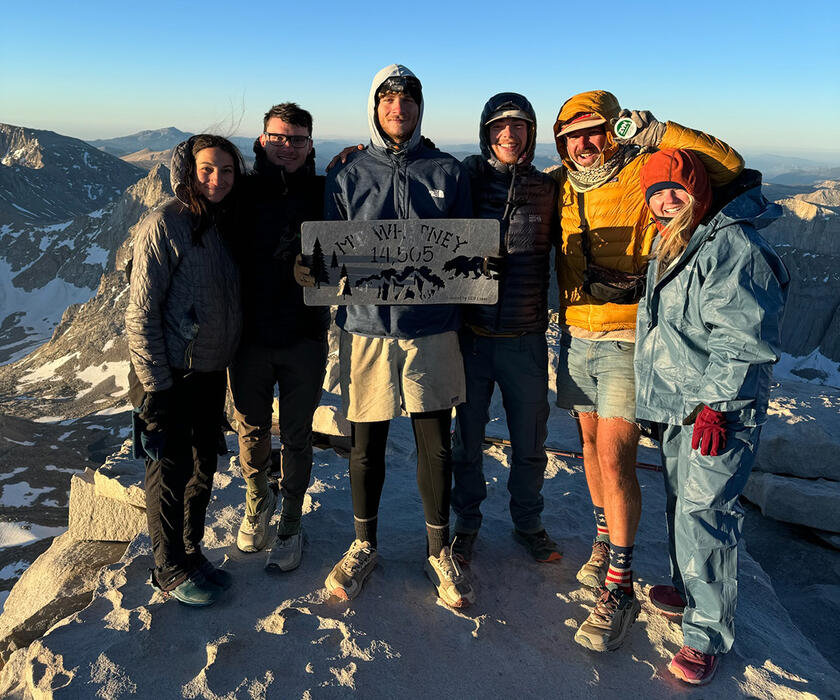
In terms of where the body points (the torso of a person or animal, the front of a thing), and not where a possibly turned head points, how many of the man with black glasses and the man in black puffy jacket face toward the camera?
2

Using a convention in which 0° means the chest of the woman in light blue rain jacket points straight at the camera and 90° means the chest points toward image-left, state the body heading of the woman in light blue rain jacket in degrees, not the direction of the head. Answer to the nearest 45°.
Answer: approximately 45°

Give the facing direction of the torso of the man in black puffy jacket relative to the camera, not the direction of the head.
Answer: toward the camera

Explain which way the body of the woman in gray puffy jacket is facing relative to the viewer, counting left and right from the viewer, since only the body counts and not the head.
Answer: facing the viewer and to the right of the viewer

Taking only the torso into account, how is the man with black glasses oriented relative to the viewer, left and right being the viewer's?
facing the viewer

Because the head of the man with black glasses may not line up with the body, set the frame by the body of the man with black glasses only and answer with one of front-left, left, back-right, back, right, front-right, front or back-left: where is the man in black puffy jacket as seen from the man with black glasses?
left
